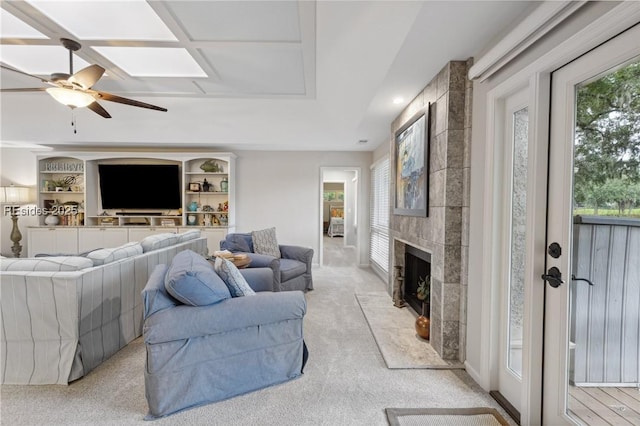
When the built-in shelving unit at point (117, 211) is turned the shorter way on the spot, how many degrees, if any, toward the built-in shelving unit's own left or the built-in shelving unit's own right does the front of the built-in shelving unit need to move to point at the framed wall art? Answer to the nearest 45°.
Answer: approximately 45° to the built-in shelving unit's own left

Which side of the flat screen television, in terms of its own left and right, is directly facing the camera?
front

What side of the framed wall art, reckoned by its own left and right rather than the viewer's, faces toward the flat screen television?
front

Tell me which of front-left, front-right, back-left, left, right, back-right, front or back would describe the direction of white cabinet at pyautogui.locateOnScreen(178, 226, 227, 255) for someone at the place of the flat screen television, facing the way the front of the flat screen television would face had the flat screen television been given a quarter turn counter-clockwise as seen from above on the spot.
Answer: front-right

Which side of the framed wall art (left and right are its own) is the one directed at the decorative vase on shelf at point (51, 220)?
front

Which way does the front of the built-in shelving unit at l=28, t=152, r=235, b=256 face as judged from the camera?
facing the viewer

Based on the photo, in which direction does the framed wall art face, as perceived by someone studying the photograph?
facing to the left of the viewer

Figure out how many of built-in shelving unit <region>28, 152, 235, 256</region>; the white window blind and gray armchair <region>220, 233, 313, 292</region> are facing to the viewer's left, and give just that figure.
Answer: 1

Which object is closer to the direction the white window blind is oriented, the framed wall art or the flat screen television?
the flat screen television

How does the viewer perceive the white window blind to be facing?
facing to the left of the viewer

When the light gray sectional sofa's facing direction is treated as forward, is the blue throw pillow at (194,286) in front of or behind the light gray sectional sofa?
behind
